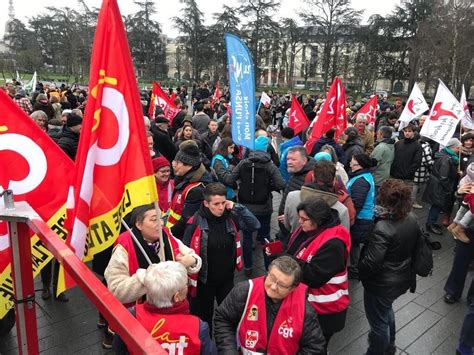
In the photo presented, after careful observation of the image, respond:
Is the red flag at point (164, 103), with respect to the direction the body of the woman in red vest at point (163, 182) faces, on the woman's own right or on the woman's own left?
on the woman's own left

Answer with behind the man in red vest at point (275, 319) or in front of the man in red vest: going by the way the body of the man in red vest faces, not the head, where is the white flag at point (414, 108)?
behind

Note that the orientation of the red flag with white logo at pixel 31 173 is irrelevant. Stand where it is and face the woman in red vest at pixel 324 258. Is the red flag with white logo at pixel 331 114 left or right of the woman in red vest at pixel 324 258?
left

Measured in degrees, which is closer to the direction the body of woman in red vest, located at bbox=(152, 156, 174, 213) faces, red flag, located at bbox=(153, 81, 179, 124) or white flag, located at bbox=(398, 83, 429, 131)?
the white flag

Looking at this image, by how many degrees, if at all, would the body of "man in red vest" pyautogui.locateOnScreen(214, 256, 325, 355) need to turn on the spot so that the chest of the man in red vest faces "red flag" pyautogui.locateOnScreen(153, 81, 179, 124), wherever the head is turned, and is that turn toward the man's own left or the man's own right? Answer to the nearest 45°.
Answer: approximately 180°

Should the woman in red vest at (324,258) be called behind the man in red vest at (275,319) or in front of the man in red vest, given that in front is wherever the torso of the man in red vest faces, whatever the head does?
behind
